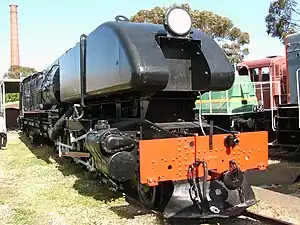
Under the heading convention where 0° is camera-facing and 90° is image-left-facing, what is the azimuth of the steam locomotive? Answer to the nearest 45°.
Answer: approximately 315°

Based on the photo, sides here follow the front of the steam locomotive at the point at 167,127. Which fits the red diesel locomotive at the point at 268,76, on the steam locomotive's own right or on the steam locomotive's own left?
on the steam locomotive's own left
